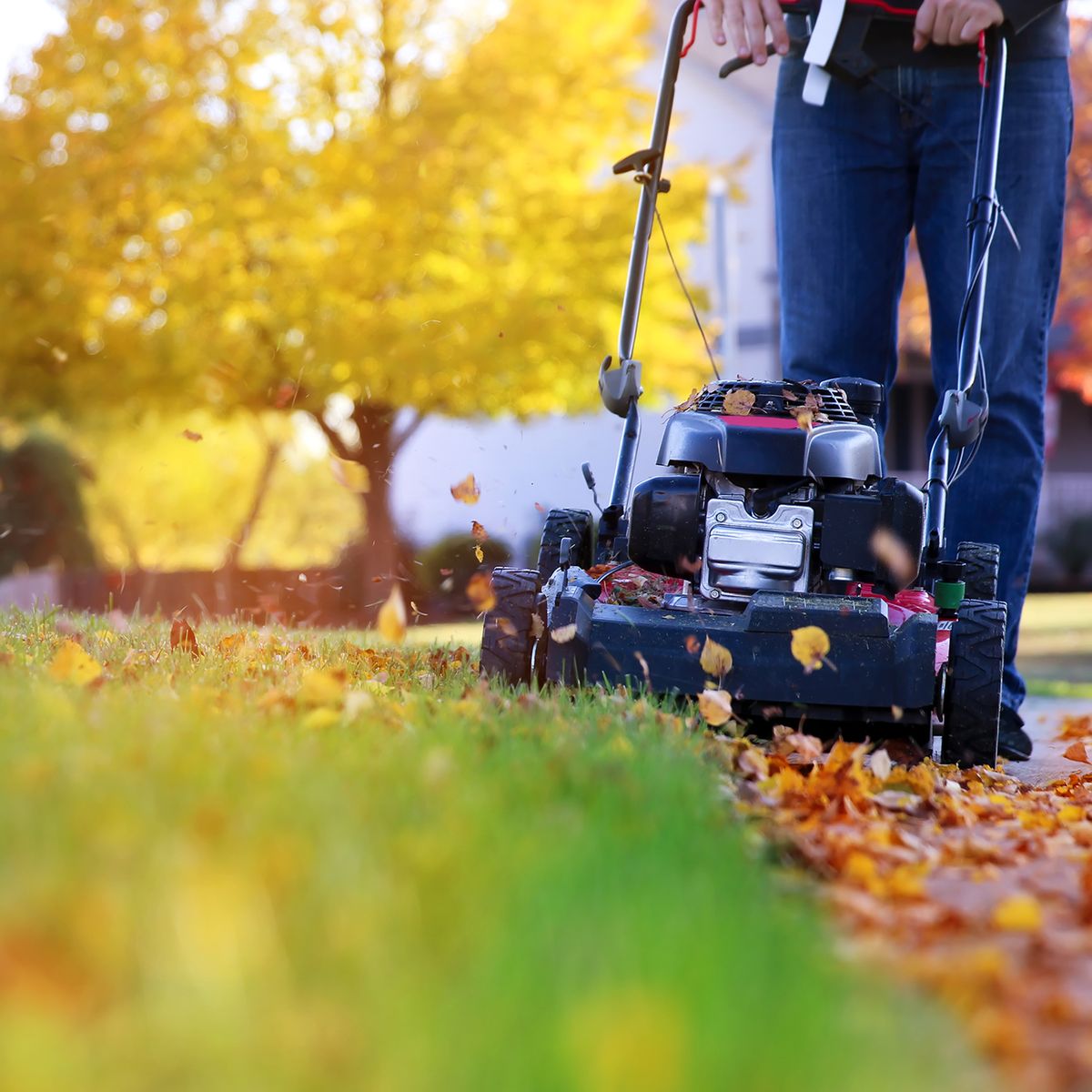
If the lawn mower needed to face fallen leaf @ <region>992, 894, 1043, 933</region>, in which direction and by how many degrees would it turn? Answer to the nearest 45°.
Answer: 0° — it already faces it

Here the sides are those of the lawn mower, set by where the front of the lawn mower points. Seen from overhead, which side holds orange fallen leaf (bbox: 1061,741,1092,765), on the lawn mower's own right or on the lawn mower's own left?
on the lawn mower's own left

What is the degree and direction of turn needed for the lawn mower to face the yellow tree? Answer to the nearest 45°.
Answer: approximately 135° to its right

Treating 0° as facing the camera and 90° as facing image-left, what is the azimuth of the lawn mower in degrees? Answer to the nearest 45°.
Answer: approximately 0°

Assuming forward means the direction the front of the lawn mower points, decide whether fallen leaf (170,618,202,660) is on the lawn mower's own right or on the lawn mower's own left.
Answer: on the lawn mower's own right

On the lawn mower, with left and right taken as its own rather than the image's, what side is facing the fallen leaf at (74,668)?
right
